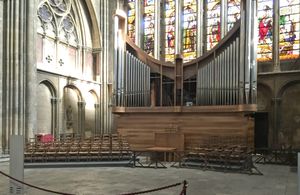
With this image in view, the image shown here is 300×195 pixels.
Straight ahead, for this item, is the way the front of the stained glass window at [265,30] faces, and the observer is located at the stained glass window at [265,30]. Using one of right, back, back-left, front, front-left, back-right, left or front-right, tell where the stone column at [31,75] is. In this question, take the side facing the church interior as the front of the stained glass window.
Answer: front-right

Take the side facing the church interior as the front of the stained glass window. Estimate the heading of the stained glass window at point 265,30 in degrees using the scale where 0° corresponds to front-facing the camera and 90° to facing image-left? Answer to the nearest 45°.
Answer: approximately 0°

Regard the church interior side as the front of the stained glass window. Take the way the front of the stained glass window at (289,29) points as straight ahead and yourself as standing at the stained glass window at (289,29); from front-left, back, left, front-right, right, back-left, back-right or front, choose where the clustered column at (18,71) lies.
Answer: front-right

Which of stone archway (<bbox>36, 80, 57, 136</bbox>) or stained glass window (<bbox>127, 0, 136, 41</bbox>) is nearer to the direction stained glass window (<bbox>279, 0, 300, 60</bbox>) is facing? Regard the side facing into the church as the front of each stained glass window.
the stone archway

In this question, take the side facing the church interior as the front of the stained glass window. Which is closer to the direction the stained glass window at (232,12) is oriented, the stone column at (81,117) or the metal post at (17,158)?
the metal post
